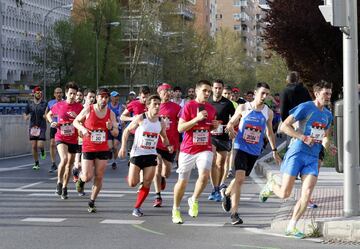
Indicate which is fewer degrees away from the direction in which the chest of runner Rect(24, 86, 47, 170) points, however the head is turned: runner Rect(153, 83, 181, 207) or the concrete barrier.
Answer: the runner

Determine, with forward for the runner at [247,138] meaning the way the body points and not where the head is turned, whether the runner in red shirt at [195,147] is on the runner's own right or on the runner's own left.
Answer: on the runner's own right

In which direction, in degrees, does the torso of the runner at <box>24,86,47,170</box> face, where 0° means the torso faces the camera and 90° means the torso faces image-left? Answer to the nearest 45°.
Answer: approximately 0°

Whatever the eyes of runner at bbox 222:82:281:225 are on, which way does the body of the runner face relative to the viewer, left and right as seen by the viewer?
facing the viewer and to the right of the viewer

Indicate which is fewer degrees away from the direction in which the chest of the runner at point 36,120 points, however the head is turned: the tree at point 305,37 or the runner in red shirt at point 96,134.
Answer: the runner in red shirt

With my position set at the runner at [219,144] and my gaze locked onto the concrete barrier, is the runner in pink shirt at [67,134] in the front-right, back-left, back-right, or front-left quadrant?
front-left

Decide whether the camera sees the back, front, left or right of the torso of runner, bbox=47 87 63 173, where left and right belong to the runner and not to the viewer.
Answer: front

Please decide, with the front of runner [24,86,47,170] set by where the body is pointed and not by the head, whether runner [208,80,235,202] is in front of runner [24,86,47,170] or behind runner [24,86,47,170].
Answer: in front

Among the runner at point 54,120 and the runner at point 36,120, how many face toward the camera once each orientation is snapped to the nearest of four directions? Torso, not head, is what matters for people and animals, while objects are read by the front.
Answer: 2

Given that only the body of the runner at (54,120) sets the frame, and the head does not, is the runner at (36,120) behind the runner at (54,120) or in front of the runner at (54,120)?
behind

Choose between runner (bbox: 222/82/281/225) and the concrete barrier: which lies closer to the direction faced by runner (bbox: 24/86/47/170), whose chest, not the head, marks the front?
the runner

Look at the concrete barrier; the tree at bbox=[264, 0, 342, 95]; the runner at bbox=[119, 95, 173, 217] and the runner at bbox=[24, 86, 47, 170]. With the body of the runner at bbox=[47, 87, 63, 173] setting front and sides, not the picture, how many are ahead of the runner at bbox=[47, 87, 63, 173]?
1

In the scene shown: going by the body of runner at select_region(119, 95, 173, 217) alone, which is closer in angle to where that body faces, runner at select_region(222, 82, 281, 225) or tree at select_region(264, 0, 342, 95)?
the runner

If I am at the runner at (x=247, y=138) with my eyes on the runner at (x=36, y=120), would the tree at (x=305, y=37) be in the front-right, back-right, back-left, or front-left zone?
front-right

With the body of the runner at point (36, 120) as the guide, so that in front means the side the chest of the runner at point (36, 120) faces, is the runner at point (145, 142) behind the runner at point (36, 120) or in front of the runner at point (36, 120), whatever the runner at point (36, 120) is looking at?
in front
